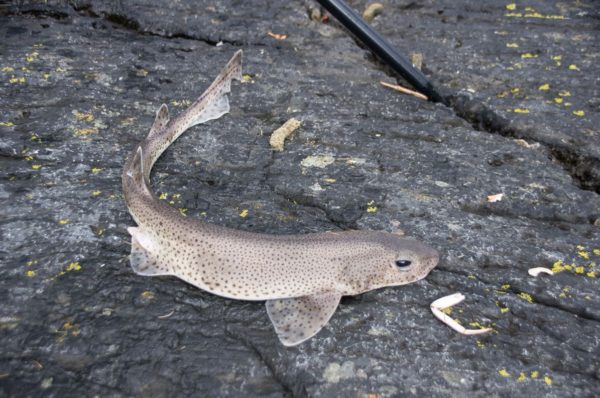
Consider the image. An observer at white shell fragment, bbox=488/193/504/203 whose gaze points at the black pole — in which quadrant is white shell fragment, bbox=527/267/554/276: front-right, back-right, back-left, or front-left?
back-left

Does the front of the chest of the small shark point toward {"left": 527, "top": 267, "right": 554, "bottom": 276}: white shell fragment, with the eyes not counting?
yes

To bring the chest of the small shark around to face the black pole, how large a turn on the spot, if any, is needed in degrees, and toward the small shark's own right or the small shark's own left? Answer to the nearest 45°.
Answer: approximately 90° to the small shark's own left

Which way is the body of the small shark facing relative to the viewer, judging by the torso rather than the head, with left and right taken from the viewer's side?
facing to the right of the viewer

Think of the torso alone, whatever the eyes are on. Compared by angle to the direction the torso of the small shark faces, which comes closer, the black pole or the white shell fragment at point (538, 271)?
the white shell fragment

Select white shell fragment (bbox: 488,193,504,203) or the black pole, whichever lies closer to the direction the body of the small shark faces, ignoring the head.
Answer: the white shell fragment

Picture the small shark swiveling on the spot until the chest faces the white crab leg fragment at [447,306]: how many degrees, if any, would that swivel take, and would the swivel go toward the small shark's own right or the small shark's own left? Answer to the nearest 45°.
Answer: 0° — it already faces it

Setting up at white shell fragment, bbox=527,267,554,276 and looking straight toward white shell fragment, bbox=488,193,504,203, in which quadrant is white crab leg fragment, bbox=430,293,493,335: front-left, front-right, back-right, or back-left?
back-left

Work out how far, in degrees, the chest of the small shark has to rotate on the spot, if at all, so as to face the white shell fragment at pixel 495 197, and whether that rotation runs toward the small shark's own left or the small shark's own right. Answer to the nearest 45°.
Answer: approximately 45° to the small shark's own left
